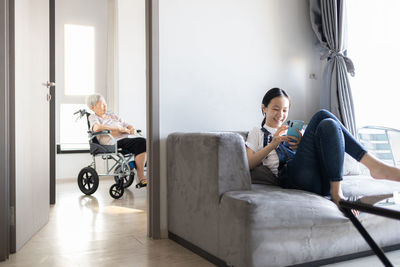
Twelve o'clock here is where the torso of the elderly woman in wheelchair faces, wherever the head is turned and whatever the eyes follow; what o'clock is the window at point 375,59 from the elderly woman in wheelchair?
The window is roughly at 12 o'clock from the elderly woman in wheelchair.

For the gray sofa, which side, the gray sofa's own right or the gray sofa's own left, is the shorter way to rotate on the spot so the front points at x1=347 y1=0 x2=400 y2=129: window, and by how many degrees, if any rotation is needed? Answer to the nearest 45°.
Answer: approximately 90° to the gray sofa's own left

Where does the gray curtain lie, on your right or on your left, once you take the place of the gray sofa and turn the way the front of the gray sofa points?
on your left

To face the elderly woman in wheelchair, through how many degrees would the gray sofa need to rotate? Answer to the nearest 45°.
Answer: approximately 180°

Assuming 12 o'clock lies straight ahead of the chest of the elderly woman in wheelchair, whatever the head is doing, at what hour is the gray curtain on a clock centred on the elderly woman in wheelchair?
The gray curtain is roughly at 12 o'clock from the elderly woman in wheelchair.

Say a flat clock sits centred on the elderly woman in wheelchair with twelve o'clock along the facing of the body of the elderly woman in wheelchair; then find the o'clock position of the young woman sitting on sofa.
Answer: The young woman sitting on sofa is roughly at 1 o'clock from the elderly woman in wheelchair.

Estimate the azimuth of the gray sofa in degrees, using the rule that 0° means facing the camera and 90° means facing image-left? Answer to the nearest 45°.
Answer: approximately 315°

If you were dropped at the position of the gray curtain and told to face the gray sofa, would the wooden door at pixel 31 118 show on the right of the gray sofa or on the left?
right

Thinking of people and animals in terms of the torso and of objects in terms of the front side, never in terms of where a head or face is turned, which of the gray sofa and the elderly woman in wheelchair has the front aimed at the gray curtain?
the elderly woman in wheelchair

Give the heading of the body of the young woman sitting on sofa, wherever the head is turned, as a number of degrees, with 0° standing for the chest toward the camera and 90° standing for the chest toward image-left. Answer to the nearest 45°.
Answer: approximately 315°

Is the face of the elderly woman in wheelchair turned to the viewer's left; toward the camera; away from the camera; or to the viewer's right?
to the viewer's right
